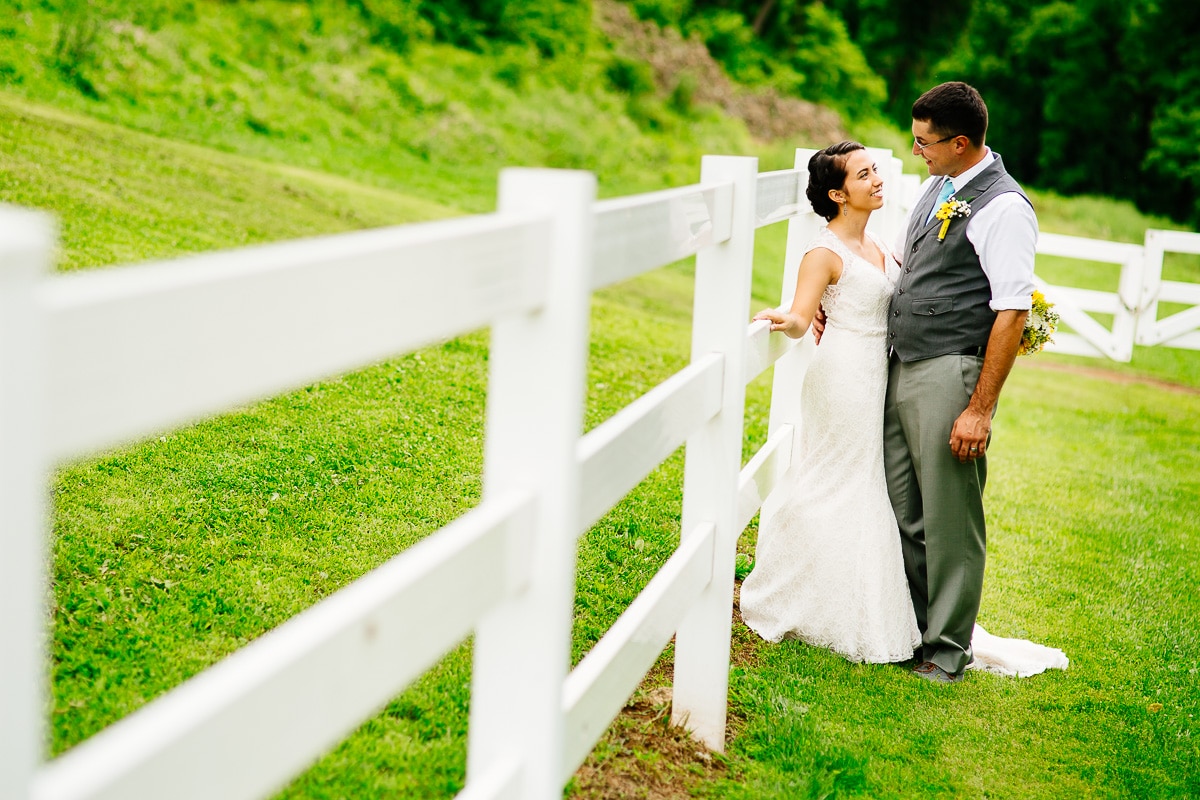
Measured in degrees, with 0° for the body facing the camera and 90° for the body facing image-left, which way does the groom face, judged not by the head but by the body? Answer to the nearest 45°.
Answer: approximately 45°

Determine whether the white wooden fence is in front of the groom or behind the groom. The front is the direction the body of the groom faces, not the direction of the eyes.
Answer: in front

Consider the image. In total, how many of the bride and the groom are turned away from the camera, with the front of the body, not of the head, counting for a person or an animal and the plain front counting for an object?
0

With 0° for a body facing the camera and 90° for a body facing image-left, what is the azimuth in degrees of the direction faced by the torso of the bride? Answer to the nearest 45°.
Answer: approximately 315°

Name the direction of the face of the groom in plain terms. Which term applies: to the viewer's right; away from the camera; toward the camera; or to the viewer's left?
to the viewer's left
